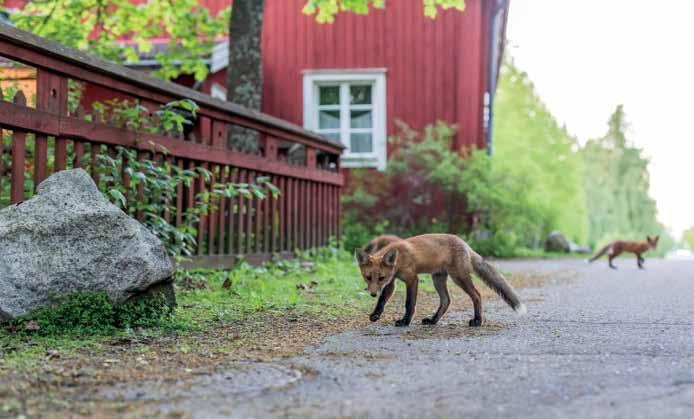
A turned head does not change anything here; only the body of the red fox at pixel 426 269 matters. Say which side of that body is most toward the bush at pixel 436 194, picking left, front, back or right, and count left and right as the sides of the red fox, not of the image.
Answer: right

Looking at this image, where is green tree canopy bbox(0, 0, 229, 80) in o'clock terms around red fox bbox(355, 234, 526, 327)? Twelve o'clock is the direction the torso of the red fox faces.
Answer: The green tree canopy is roughly at 2 o'clock from the red fox.

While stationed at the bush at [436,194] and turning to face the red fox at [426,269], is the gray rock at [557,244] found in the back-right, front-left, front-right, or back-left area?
back-left

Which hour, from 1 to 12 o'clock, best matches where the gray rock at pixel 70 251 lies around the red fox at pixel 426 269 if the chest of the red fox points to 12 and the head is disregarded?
The gray rock is roughly at 11 o'clock from the red fox.

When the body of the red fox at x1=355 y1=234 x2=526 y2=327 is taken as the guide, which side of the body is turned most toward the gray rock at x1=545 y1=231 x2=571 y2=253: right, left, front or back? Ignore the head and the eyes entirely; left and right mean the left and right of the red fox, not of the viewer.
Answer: right

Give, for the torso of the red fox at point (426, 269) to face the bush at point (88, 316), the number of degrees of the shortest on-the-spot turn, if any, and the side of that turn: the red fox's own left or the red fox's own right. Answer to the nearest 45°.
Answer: approximately 45° to the red fox's own left

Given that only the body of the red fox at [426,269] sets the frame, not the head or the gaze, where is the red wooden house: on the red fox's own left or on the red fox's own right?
on the red fox's own right

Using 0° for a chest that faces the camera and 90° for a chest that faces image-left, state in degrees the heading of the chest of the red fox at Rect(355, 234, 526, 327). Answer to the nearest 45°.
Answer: approximately 90°

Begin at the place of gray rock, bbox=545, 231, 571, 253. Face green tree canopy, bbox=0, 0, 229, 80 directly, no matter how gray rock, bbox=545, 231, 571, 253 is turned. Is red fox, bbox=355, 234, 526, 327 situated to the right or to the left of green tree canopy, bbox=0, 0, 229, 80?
left

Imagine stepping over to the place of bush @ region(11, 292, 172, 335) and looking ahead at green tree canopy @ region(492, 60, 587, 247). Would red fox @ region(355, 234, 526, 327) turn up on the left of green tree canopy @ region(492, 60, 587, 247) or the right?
right
